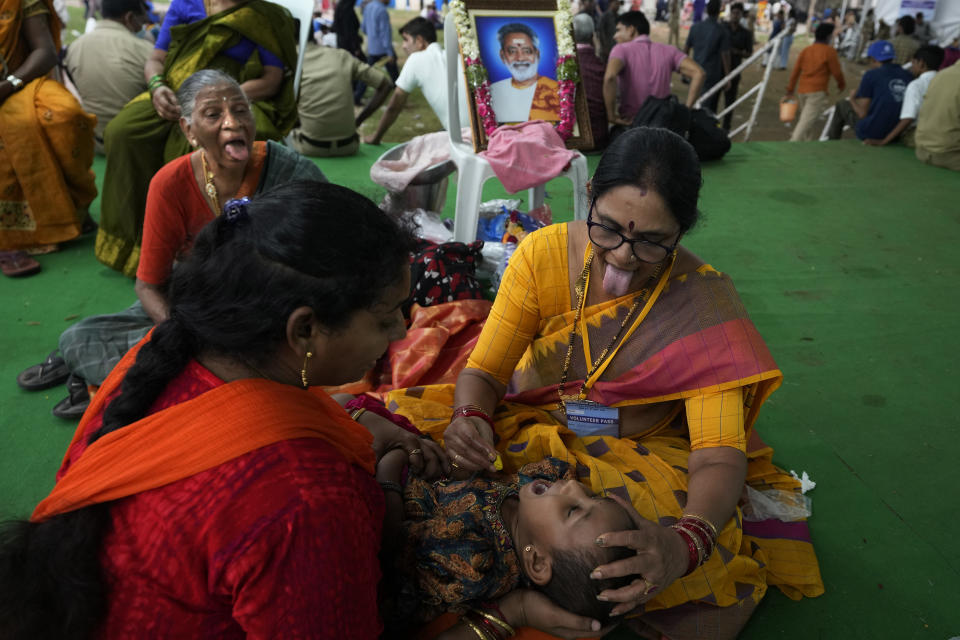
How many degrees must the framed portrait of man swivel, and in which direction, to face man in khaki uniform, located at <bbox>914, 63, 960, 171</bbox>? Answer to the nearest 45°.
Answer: approximately 135° to its left

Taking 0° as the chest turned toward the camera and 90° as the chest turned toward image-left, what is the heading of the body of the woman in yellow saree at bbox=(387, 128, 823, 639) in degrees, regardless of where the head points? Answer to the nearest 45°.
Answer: approximately 45°

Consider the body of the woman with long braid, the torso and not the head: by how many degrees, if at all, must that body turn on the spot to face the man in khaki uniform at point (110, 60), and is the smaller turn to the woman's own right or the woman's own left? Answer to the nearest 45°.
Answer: approximately 45° to the woman's own left

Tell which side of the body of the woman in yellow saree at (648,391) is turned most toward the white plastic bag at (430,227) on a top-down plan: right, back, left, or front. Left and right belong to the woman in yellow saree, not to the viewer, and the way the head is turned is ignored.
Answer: right

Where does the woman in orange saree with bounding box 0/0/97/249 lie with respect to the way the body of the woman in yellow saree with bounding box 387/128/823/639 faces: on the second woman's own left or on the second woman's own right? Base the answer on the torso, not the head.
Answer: on the second woman's own right

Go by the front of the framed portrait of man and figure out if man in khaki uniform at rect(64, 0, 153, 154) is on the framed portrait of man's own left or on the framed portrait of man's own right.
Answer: on the framed portrait of man's own right

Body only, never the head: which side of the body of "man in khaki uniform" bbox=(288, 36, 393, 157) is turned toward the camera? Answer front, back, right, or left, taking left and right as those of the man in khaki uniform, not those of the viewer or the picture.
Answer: back

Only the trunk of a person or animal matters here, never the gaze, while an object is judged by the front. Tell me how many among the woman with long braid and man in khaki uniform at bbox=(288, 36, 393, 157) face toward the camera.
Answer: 0

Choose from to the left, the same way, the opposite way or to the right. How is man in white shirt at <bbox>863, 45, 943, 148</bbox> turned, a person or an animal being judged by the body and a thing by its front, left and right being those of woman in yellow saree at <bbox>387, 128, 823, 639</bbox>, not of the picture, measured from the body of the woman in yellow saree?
to the right

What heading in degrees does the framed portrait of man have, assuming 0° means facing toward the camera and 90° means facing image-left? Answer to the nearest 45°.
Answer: approximately 0°

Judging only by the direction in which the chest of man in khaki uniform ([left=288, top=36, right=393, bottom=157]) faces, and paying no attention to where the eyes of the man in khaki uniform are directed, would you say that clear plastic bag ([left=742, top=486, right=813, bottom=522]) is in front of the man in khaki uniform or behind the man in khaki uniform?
behind

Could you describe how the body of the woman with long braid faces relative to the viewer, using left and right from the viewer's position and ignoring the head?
facing away from the viewer and to the right of the viewer
